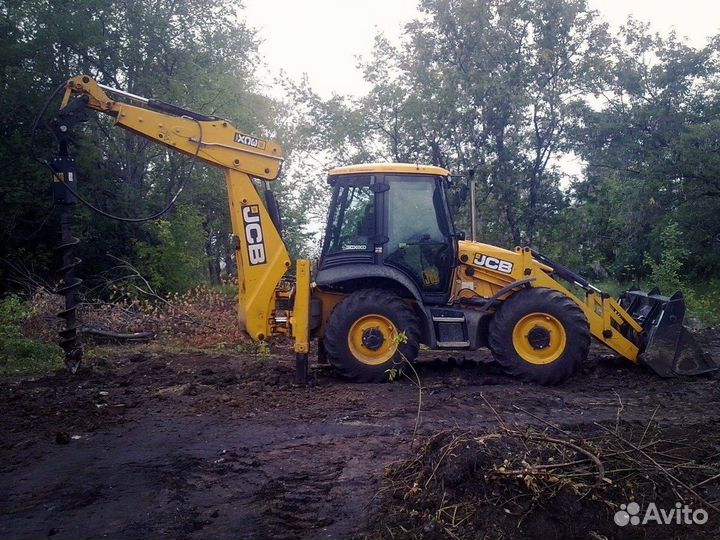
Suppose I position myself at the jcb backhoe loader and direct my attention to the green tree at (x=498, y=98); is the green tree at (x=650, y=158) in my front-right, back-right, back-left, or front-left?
front-right

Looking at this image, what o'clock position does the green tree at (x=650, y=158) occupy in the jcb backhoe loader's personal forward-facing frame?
The green tree is roughly at 10 o'clock from the jcb backhoe loader.

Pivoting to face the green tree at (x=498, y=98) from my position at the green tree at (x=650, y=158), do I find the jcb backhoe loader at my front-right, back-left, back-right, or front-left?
front-left

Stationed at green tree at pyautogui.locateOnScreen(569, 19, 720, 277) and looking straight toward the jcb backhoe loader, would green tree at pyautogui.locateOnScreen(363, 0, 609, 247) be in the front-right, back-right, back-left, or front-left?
front-right

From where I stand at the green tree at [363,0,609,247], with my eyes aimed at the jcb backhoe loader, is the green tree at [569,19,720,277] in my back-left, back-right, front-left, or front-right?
back-left

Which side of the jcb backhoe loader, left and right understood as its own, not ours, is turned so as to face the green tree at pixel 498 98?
left

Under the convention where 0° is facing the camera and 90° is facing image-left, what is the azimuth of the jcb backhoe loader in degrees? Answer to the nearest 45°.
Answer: approximately 270°
